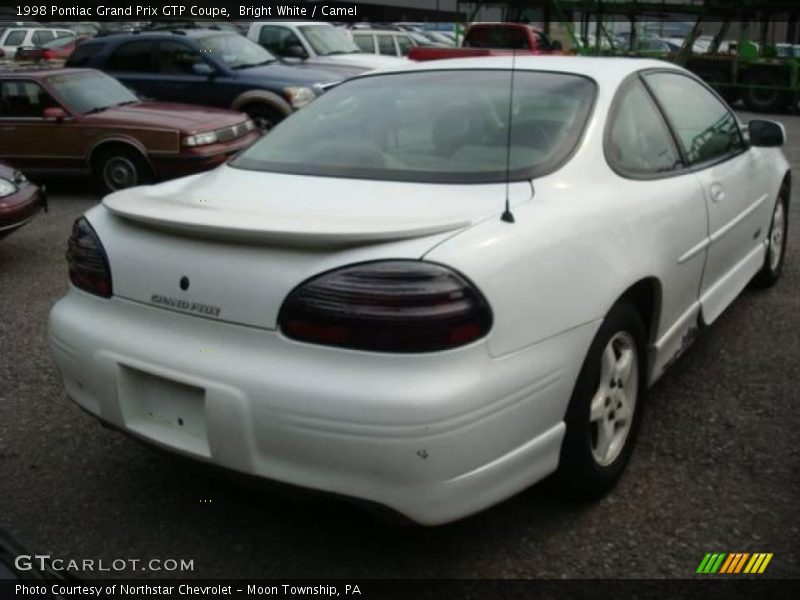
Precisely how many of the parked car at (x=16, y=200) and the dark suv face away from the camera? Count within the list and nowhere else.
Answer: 0

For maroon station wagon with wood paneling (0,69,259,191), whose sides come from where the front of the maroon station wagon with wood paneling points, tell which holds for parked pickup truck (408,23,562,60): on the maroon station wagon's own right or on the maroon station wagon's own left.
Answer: on the maroon station wagon's own left

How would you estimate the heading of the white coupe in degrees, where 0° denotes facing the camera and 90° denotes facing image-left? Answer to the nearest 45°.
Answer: approximately 225°

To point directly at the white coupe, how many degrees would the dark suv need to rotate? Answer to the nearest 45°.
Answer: approximately 45° to its right

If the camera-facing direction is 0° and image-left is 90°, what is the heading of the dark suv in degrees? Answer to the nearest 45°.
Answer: approximately 315°

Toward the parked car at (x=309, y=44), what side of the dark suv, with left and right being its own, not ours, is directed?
left

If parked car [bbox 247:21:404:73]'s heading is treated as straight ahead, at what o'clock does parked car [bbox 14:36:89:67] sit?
parked car [bbox 14:36:89:67] is roughly at 6 o'clock from parked car [bbox 247:21:404:73].

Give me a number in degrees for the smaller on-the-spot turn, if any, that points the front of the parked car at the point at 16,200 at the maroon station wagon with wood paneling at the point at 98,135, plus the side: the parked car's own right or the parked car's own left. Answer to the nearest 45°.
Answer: approximately 135° to the parked car's own left

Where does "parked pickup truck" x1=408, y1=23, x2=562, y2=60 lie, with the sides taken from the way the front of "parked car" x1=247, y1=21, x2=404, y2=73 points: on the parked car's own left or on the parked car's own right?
on the parked car's own left

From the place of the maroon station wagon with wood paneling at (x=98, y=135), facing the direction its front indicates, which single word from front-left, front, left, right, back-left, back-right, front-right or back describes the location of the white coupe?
front-right

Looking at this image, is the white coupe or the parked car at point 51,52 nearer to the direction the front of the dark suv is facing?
the white coupe
